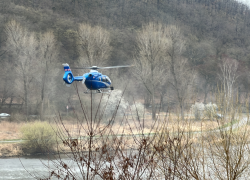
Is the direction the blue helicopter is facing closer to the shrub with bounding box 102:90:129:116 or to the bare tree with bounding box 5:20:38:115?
the shrub

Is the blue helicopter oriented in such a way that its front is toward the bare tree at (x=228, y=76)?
yes

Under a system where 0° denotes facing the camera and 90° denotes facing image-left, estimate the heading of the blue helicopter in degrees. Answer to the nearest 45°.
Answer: approximately 225°
